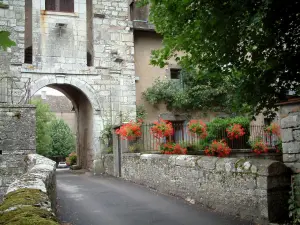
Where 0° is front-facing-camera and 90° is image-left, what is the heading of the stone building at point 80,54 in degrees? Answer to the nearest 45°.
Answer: approximately 0°

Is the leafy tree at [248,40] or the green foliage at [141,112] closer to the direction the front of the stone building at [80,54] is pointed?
the leafy tree

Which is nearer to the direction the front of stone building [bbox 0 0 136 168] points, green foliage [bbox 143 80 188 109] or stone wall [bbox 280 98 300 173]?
the stone wall

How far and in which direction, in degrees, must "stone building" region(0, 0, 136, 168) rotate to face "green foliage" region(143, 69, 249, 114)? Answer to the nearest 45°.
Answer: approximately 90° to its left

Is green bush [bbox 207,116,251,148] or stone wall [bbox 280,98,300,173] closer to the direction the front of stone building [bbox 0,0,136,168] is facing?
the stone wall

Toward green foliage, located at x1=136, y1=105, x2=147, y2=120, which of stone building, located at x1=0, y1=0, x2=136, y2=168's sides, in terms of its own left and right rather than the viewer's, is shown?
left

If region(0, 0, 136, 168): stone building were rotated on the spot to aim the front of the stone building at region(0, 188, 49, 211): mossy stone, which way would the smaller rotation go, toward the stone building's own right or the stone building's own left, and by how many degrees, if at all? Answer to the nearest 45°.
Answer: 0° — it already faces it

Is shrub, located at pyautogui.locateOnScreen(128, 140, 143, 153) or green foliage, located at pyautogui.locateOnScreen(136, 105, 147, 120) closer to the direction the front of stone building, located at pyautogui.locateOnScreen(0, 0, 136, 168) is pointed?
the shrub

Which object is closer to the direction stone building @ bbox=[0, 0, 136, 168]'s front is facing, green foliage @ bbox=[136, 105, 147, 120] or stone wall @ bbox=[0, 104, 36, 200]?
the stone wall
